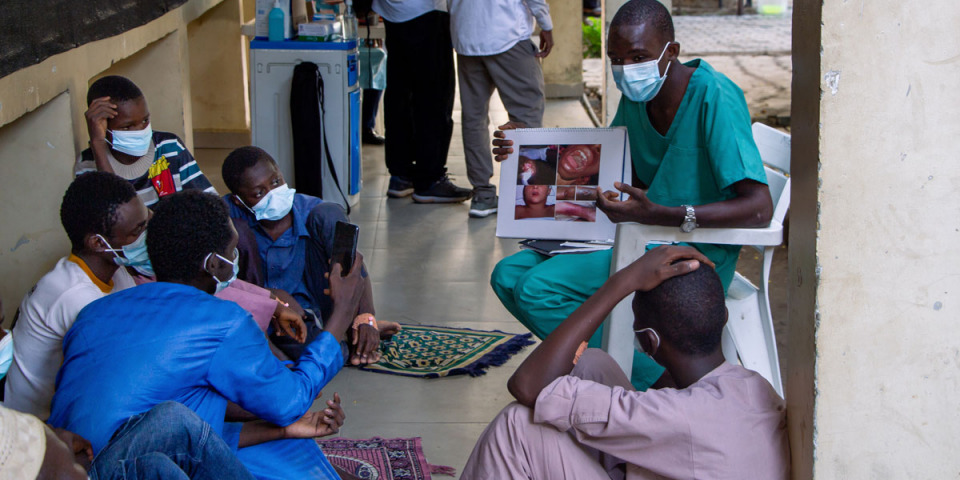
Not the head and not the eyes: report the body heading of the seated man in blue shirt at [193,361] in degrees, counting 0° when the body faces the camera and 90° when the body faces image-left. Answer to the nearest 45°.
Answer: approximately 225°

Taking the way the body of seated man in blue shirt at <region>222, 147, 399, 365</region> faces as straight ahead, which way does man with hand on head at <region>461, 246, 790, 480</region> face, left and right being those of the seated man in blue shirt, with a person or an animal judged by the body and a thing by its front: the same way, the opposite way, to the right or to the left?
the opposite way

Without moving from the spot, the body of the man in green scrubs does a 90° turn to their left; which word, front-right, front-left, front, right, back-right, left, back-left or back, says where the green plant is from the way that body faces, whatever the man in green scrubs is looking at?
back-left

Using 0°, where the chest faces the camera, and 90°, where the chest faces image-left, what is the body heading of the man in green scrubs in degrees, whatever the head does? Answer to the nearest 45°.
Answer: approximately 45°

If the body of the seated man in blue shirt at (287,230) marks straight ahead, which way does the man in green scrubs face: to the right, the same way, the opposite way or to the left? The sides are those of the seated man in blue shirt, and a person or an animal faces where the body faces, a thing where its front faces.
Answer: to the right

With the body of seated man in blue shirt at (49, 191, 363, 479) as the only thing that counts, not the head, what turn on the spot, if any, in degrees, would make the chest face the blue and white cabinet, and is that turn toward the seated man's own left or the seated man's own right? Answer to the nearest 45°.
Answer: approximately 45° to the seated man's own left

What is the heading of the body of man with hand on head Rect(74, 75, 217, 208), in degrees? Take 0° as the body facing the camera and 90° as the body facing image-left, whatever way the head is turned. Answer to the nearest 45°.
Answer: approximately 315°

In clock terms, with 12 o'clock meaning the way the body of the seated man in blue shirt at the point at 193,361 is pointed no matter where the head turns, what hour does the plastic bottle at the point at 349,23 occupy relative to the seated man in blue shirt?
The plastic bottle is roughly at 11 o'clock from the seated man in blue shirt.

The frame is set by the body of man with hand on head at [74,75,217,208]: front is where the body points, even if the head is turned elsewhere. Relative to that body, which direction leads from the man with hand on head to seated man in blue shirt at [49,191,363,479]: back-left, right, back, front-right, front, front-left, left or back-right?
front-right

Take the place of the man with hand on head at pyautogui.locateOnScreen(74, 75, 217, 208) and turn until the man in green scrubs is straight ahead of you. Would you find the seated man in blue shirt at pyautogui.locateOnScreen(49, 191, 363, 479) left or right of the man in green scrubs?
right

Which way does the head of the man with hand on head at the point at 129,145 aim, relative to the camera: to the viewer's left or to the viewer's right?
to the viewer's right
